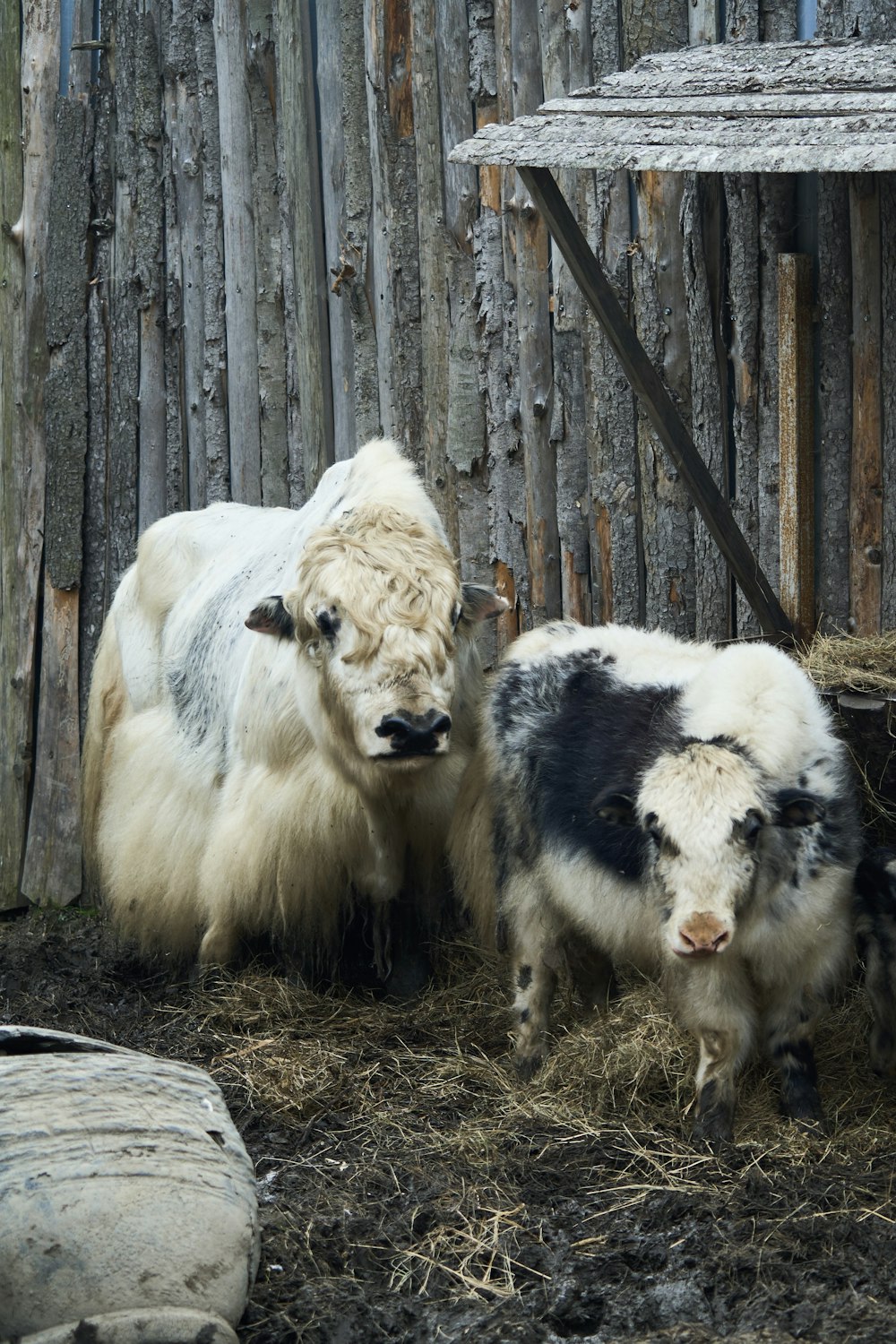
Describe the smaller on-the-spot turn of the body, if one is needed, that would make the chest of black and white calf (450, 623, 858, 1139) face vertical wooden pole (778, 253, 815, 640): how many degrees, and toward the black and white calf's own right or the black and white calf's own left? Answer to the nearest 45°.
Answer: approximately 135° to the black and white calf's own left

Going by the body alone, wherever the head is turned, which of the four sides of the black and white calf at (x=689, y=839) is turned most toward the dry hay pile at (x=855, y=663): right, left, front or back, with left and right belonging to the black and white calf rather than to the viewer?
left

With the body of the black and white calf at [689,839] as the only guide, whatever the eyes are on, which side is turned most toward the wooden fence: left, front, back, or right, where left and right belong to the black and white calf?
back

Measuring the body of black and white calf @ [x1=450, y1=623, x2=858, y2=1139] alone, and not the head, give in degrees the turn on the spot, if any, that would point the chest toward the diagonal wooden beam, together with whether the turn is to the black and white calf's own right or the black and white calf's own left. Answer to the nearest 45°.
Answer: approximately 135° to the black and white calf's own left
